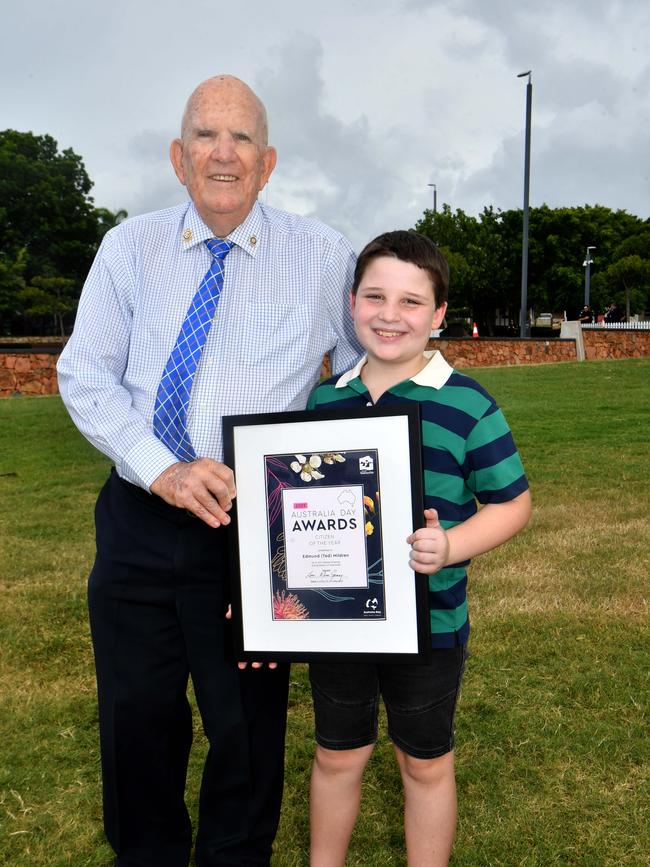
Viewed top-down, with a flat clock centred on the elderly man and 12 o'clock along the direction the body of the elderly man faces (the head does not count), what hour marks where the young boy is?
The young boy is roughly at 10 o'clock from the elderly man.

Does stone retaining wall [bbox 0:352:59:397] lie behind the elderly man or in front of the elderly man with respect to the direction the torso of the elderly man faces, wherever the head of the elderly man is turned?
behind

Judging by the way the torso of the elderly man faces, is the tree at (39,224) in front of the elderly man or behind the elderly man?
behind

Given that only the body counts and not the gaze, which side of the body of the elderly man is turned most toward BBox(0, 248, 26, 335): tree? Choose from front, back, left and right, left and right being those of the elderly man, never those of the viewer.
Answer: back

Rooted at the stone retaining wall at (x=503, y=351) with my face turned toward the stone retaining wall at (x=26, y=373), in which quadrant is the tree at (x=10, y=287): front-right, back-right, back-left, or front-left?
front-right

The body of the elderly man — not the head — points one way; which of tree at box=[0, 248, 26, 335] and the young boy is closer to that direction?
the young boy

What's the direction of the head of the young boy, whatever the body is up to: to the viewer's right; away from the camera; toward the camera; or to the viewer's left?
toward the camera

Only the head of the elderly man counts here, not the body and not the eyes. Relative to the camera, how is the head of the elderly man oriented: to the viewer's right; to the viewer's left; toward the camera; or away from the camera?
toward the camera

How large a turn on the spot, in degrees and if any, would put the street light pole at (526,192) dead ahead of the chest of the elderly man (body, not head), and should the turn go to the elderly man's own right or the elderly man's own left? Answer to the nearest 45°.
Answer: approximately 135° to the elderly man's own left

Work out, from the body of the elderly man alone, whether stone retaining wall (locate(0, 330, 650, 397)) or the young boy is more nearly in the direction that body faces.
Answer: the young boy

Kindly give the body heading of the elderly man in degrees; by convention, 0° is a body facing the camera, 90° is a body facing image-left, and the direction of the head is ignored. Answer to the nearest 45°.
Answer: approximately 0°

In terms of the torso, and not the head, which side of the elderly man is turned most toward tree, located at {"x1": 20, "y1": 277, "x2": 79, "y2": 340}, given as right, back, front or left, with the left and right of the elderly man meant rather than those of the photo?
back
